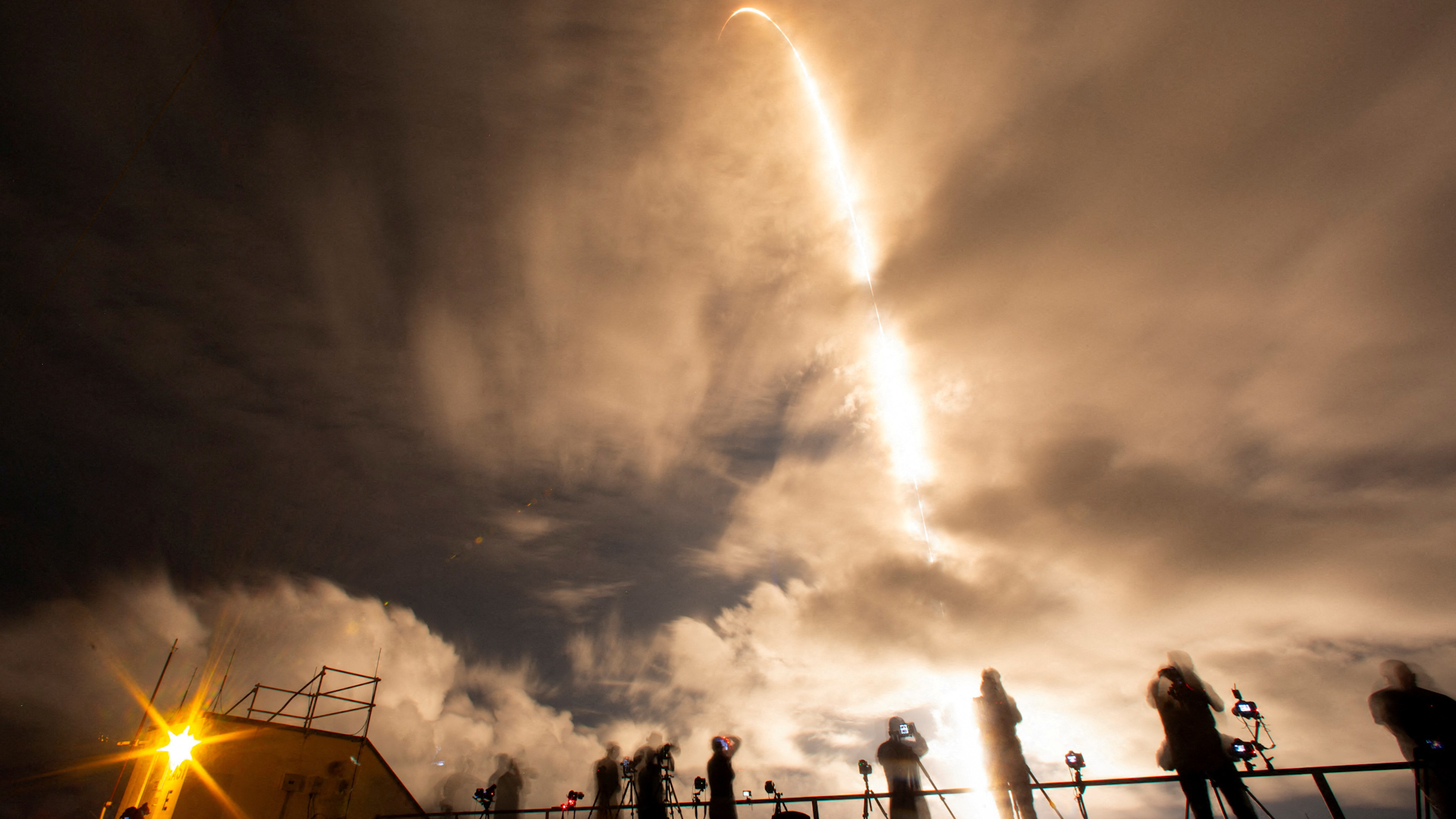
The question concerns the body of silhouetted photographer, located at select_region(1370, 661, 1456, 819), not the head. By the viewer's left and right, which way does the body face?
facing away from the viewer and to the left of the viewer

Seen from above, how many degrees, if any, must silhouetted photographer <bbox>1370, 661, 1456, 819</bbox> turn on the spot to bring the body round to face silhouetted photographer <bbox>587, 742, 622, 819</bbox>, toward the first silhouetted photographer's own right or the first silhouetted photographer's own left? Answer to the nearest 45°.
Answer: approximately 45° to the first silhouetted photographer's own left

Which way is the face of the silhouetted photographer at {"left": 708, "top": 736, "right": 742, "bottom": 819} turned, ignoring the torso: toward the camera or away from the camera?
away from the camera

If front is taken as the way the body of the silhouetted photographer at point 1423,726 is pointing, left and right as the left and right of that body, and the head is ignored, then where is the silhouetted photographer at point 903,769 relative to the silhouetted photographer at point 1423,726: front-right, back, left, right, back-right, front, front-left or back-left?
front-left

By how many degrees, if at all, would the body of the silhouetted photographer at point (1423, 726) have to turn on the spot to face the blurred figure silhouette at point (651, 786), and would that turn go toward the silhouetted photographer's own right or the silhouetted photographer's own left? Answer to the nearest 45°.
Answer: approximately 45° to the silhouetted photographer's own left

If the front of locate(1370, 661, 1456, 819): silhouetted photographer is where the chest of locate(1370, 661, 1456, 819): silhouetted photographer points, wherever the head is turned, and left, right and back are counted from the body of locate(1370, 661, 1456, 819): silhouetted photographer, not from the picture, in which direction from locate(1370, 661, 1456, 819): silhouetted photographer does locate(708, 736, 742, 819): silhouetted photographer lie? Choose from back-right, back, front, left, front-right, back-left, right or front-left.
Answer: front-left

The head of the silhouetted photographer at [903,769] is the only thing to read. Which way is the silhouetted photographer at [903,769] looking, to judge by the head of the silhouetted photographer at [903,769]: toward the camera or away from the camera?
away from the camera

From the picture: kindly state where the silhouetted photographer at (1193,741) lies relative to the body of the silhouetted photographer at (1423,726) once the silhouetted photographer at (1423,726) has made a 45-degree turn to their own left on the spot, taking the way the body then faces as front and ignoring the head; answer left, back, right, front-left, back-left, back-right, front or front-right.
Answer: front

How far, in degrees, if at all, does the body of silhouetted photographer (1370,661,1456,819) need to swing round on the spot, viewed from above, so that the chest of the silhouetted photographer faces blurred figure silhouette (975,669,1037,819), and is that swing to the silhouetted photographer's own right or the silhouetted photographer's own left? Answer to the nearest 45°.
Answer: approximately 45° to the silhouetted photographer's own left
